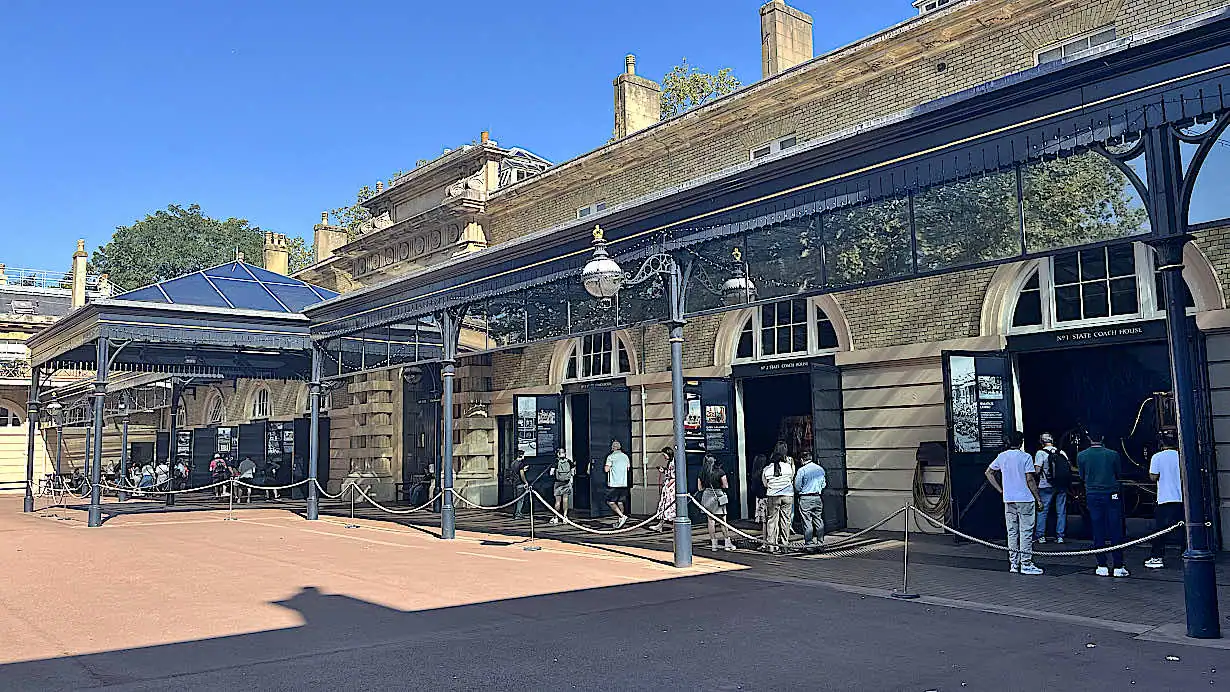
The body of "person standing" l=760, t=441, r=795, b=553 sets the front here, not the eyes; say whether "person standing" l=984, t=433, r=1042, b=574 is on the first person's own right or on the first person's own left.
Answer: on the first person's own right

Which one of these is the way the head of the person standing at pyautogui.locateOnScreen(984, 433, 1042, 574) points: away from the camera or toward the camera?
away from the camera

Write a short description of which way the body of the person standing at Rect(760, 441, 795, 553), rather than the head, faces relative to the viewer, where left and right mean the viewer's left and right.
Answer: facing away from the viewer

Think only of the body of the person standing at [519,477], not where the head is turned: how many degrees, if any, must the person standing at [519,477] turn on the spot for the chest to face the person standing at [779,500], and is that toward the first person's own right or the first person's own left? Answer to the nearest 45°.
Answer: approximately 90° to the first person's own right

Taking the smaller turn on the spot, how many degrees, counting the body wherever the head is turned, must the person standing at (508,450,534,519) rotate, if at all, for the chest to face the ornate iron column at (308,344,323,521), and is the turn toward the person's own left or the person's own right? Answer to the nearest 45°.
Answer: approximately 135° to the person's own left

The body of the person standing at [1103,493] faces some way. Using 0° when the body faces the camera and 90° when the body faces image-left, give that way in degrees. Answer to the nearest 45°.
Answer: approximately 180°

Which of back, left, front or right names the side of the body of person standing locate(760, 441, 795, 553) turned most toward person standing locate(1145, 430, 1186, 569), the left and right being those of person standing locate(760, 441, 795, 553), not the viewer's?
right
